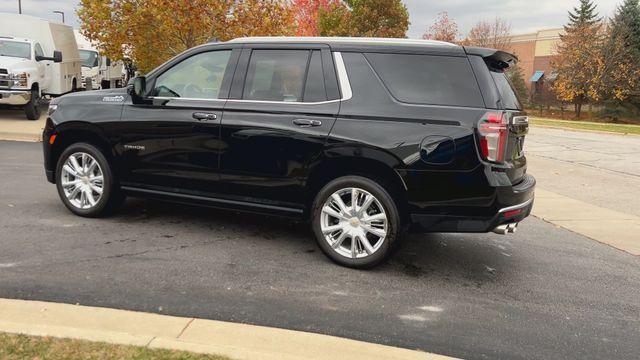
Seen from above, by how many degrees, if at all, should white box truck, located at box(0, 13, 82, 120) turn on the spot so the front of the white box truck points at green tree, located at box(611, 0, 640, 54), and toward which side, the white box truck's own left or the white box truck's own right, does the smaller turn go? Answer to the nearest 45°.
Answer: approximately 135° to the white box truck's own left

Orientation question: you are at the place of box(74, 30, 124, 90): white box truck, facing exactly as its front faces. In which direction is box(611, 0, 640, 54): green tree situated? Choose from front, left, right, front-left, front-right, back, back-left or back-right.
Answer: back-left

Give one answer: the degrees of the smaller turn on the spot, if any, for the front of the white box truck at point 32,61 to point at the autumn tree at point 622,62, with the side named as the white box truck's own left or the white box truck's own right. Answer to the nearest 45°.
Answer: approximately 135° to the white box truck's own left

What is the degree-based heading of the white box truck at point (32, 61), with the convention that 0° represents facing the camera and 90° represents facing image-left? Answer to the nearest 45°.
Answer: approximately 45°

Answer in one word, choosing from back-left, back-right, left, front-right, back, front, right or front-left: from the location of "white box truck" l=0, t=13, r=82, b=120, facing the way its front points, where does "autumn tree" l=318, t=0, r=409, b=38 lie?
back

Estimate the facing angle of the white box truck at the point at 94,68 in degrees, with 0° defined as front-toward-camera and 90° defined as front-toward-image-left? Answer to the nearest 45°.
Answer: approximately 45°

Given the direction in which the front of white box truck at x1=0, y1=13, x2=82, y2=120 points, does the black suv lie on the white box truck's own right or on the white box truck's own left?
on the white box truck's own left

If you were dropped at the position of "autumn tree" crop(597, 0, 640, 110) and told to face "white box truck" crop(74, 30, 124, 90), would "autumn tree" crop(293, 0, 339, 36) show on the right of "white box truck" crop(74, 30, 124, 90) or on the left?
right
